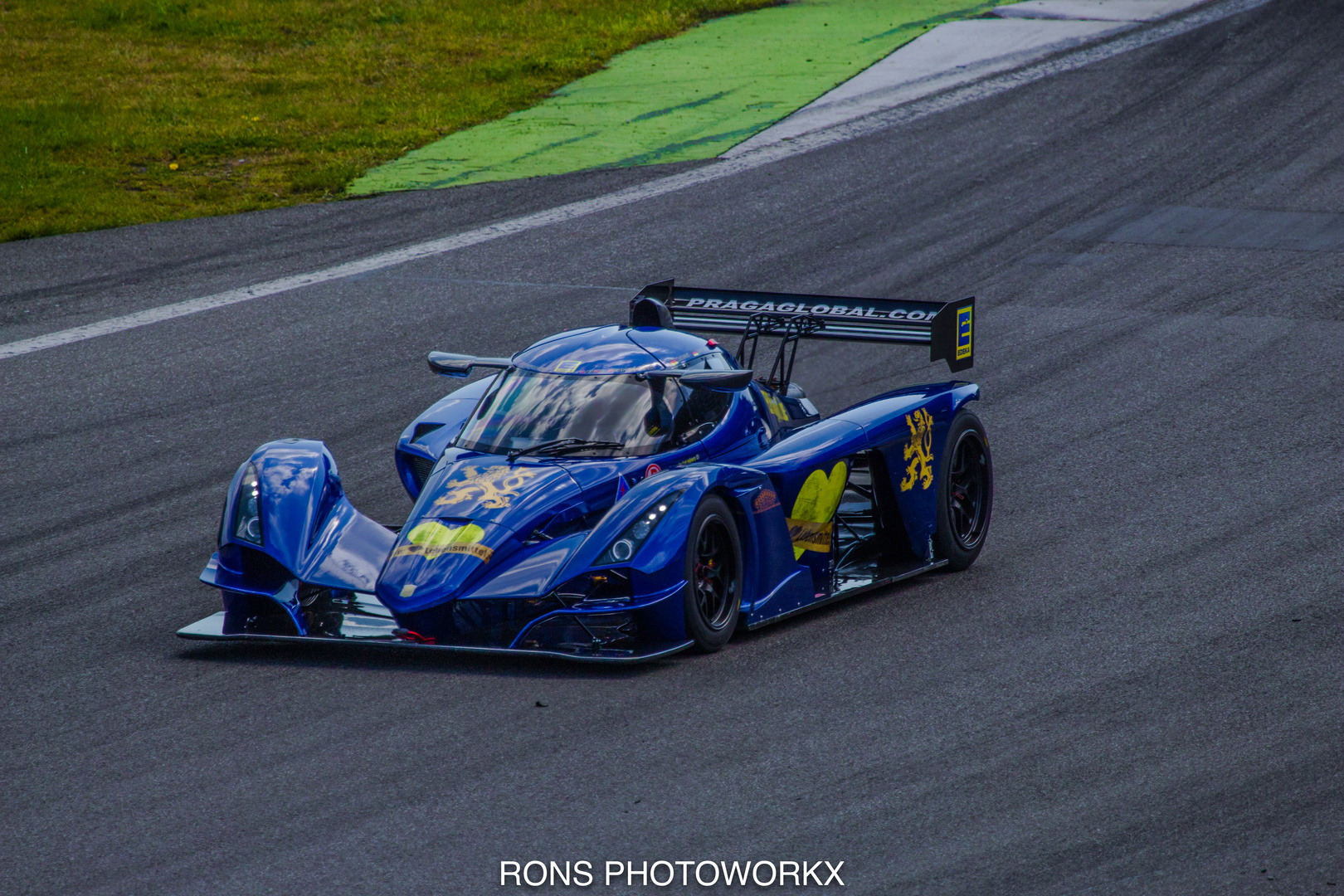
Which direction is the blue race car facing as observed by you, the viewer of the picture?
facing the viewer and to the left of the viewer
